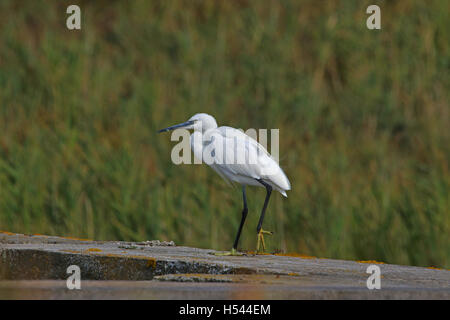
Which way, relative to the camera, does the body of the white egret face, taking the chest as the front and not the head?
to the viewer's left
